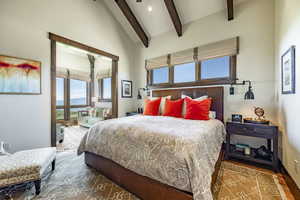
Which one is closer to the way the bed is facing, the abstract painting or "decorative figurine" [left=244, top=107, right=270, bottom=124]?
the abstract painting

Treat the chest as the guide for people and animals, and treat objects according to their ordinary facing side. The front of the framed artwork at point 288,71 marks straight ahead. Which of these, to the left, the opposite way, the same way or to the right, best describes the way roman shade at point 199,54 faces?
to the left

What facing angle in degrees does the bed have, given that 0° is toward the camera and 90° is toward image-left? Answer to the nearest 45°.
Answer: approximately 45°

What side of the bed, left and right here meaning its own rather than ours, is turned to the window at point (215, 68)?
back

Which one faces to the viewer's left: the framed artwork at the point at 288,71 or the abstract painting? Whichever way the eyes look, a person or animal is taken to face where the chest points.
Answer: the framed artwork

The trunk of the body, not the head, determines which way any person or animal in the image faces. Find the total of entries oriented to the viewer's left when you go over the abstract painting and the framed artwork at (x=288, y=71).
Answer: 1

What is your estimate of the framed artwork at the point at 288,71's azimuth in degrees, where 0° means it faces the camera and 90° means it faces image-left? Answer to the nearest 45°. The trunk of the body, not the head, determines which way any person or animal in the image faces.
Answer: approximately 90°

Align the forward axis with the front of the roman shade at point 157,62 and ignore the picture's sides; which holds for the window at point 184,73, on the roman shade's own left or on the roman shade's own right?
on the roman shade's own left
